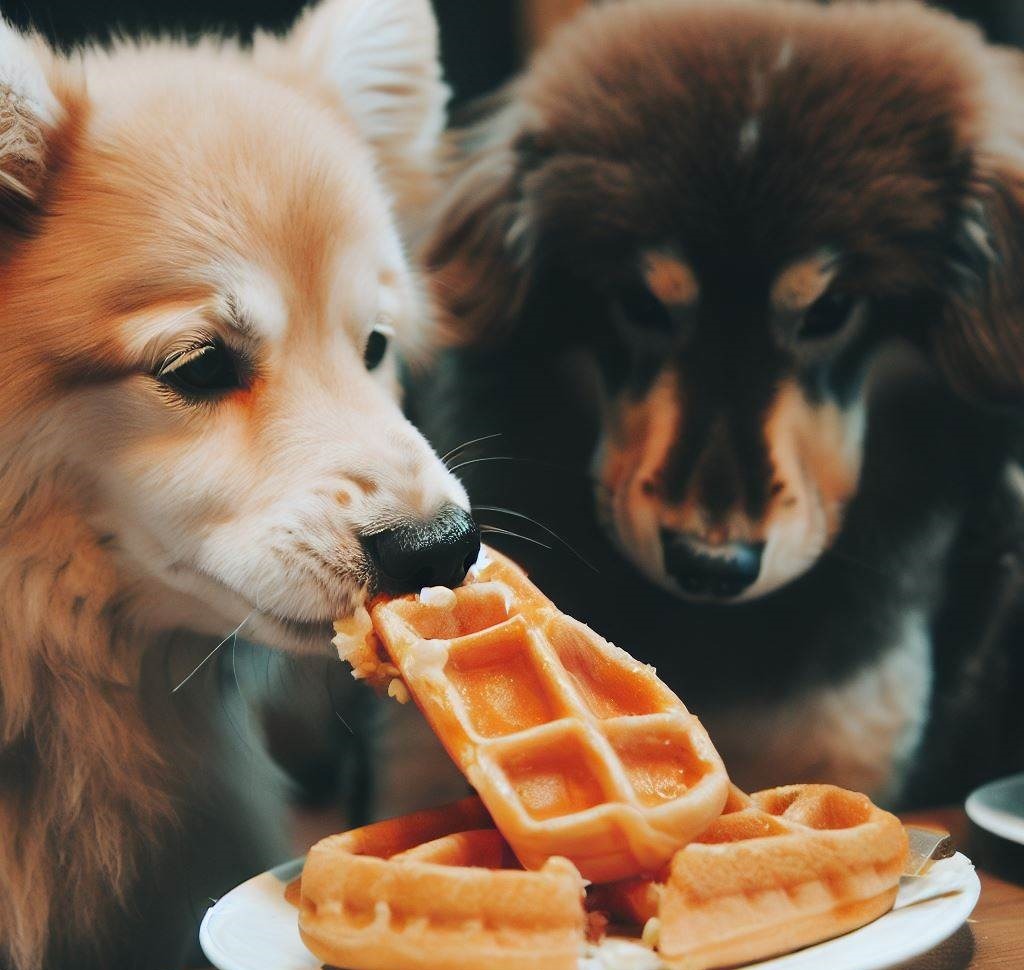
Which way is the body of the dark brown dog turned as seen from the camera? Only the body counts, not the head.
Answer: toward the camera

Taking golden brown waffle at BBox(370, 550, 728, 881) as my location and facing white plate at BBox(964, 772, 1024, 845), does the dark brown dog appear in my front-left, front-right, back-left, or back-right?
front-left

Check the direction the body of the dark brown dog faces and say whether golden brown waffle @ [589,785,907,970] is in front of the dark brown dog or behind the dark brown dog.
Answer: in front

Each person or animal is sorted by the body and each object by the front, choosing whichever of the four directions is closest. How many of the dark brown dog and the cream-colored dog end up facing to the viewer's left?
0

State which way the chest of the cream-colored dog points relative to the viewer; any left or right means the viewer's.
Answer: facing the viewer and to the right of the viewer

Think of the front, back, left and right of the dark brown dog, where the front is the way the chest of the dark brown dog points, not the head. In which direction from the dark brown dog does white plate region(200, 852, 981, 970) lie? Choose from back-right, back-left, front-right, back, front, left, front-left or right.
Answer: front

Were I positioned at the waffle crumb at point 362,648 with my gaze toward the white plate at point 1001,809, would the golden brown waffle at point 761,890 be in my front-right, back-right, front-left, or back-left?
front-right
